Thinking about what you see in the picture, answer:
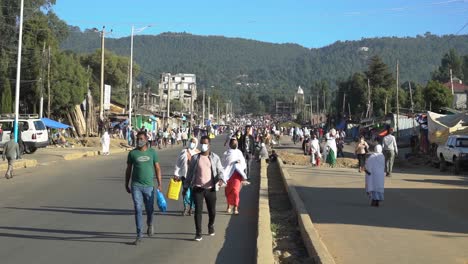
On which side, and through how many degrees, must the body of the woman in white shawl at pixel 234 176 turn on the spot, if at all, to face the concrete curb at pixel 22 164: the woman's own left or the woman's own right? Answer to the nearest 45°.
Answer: approximately 135° to the woman's own right

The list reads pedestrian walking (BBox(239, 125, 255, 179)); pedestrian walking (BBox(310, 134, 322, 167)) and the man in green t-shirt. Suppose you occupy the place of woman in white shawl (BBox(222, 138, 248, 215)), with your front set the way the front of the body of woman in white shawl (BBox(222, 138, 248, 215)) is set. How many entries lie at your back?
2

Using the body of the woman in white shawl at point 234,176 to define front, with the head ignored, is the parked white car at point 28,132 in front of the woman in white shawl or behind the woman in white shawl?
behind
